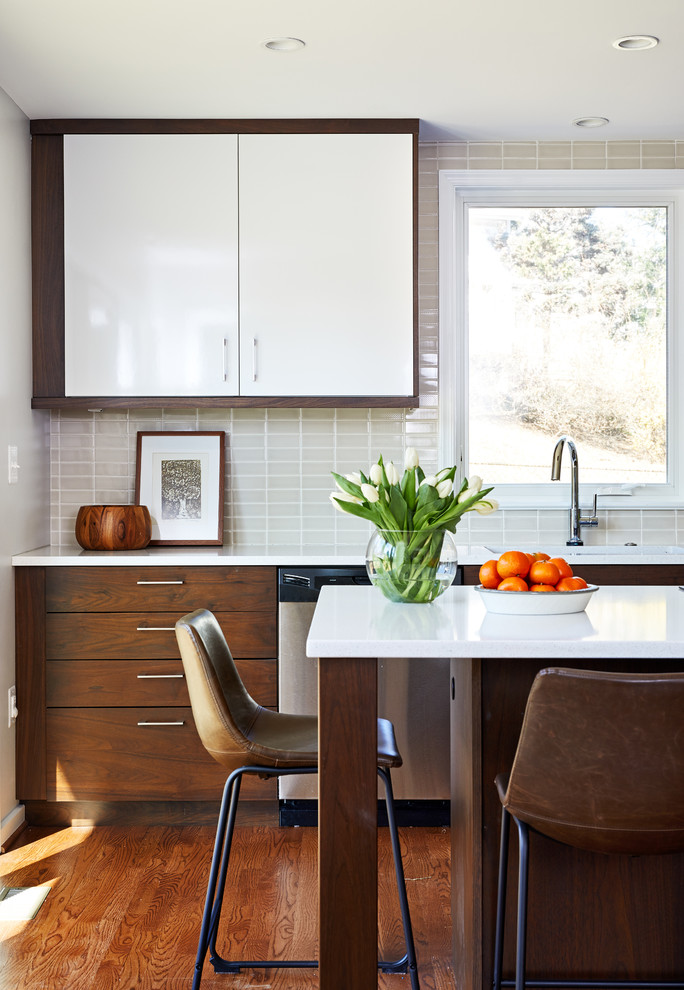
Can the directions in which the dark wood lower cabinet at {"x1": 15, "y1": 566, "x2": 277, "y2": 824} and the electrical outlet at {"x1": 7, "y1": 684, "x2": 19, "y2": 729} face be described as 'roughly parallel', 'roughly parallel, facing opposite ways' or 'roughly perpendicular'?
roughly perpendicular

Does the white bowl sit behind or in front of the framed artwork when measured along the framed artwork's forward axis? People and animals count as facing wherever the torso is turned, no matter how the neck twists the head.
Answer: in front

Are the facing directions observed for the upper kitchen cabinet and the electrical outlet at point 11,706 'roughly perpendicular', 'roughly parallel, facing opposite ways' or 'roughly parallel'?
roughly perpendicular

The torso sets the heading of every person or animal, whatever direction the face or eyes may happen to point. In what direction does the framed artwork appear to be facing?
toward the camera

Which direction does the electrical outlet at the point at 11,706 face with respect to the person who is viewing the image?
facing to the right of the viewer

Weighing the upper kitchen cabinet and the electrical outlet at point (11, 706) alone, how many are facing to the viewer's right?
1

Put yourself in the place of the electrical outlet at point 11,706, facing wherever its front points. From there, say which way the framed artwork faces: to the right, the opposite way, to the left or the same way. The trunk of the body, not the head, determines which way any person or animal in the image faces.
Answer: to the right

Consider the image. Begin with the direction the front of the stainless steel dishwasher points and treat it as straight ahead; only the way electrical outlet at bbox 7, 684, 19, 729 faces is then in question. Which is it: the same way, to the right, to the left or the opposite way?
to the left

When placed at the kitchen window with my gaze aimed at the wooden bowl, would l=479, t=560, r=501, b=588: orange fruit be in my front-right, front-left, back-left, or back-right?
front-left

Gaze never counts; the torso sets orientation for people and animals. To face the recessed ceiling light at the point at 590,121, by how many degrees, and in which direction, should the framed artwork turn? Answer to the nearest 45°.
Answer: approximately 90° to its left

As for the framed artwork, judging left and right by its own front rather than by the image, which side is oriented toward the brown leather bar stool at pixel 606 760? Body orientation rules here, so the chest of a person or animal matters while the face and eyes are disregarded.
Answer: front

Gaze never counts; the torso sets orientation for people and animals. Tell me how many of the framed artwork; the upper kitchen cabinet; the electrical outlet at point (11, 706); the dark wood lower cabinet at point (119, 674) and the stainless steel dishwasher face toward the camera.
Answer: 4

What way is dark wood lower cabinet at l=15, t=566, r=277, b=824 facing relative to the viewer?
toward the camera

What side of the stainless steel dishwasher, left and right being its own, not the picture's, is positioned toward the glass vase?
front
